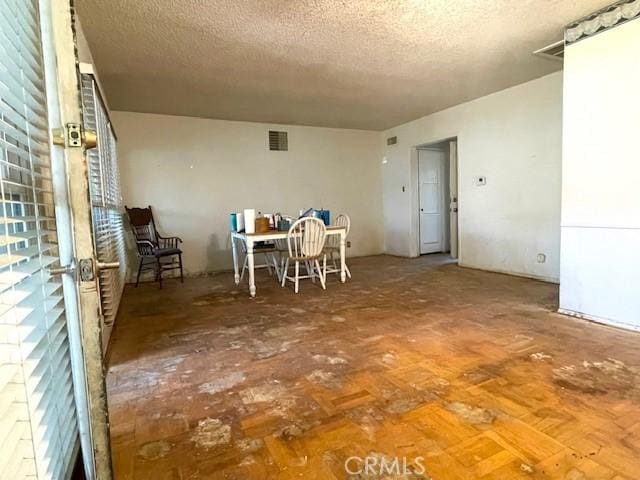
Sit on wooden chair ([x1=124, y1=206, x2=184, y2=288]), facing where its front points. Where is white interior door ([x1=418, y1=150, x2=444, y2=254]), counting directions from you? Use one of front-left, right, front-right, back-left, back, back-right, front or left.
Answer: front-left

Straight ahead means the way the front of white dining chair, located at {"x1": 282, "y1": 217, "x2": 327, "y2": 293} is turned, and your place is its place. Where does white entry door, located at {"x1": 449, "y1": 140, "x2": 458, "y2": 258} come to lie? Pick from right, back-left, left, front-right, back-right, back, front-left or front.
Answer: right

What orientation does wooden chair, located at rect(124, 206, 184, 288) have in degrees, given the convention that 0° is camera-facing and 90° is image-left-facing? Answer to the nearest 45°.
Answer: approximately 315°

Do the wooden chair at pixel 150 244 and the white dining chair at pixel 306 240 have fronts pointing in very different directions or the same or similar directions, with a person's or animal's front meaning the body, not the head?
very different directions

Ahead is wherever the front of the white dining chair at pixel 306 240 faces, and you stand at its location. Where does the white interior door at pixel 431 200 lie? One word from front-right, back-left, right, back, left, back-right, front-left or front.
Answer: right

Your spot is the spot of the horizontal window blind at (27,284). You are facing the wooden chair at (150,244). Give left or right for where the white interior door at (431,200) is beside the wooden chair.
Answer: right

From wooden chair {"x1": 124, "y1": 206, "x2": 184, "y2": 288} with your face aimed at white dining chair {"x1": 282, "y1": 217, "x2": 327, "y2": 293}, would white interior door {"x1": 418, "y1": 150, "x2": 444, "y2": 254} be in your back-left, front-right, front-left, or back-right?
front-left

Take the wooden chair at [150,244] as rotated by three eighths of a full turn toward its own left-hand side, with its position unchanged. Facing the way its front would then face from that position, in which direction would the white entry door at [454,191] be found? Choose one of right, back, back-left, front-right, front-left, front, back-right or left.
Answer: right

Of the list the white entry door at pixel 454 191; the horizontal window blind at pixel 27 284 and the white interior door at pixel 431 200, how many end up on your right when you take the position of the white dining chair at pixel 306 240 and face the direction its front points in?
2

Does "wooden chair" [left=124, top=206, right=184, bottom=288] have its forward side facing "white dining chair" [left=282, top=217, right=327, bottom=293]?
yes

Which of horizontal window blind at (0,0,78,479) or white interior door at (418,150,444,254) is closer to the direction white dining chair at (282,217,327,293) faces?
the white interior door

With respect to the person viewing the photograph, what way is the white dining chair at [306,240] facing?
facing away from the viewer and to the left of the viewer

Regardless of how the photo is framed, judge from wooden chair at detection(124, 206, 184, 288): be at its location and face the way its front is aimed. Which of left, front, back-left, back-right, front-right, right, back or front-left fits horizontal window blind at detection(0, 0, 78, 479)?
front-right
